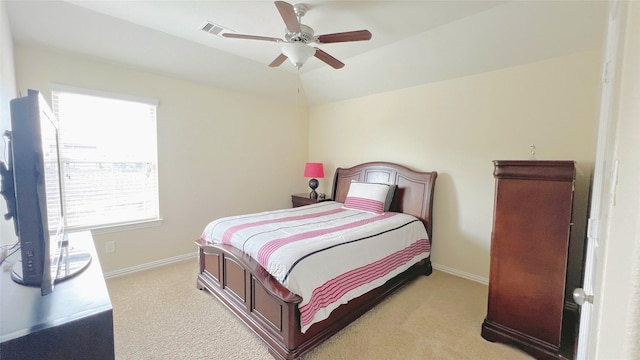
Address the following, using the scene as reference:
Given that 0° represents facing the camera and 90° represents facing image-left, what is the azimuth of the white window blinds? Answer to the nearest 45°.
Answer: approximately 315°

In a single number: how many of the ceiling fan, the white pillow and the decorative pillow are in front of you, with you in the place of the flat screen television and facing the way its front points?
3

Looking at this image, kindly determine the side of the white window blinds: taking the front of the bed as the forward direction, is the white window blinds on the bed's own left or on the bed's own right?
on the bed's own right

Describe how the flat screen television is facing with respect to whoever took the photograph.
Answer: facing to the right of the viewer

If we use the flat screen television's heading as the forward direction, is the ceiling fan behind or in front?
in front

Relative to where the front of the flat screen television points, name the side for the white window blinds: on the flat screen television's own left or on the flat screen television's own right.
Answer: on the flat screen television's own left

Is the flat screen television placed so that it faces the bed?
yes

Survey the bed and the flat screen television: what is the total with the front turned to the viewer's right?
1

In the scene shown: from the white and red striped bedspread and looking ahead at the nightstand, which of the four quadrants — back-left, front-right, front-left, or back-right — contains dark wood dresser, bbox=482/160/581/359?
back-right

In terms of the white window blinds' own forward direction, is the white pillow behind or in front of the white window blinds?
in front
